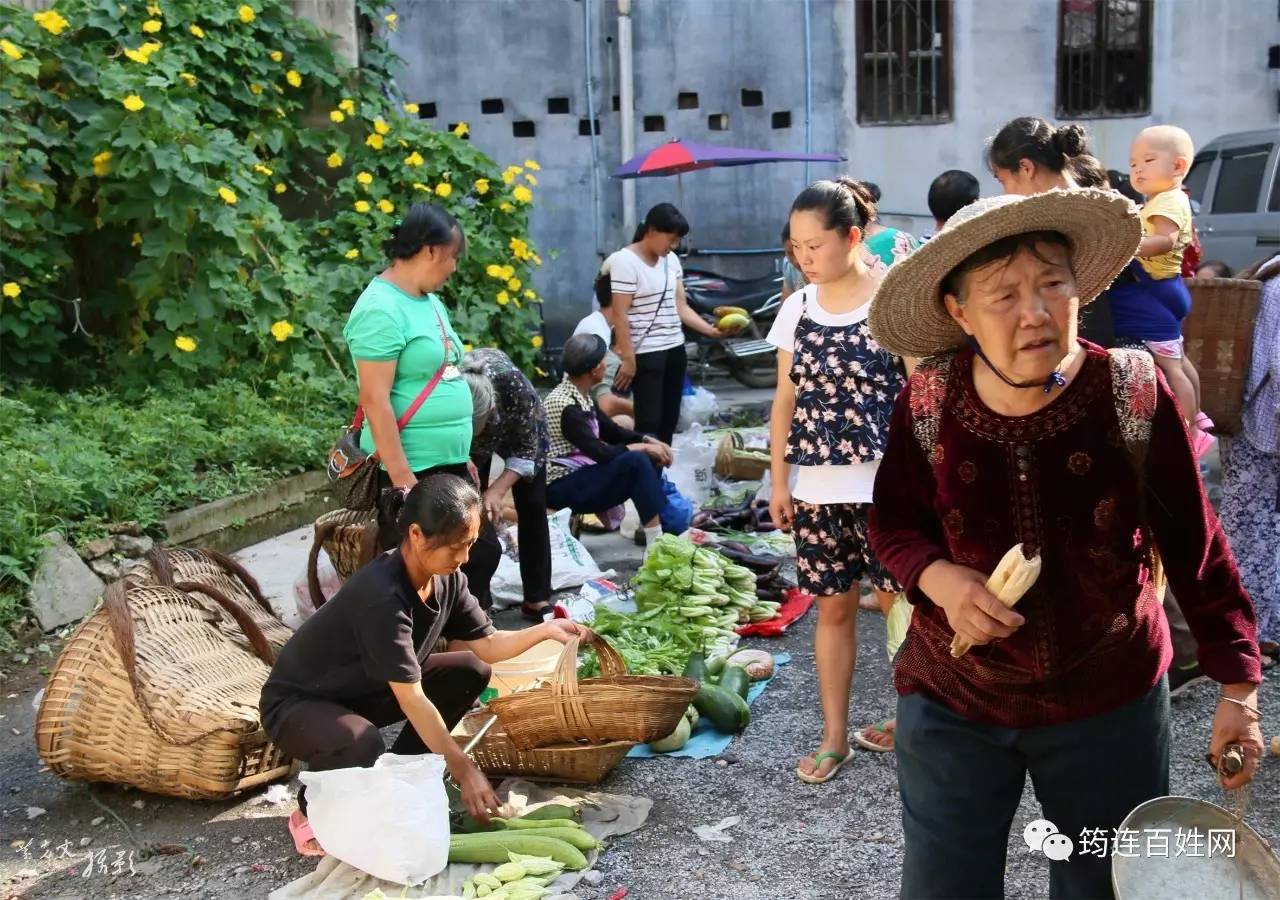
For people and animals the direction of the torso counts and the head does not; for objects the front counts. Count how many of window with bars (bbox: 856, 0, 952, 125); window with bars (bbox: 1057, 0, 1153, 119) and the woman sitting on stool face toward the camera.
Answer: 2

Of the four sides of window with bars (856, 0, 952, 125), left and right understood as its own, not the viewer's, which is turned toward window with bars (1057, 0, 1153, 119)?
left

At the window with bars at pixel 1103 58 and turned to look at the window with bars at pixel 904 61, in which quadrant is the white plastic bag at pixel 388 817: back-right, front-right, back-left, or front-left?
front-left

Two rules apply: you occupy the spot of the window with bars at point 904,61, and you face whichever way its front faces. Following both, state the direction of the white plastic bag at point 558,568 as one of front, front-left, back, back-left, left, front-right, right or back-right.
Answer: front

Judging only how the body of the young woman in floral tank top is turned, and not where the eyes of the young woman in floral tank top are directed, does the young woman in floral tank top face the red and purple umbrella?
no

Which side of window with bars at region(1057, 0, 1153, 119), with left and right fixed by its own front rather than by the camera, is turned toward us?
front

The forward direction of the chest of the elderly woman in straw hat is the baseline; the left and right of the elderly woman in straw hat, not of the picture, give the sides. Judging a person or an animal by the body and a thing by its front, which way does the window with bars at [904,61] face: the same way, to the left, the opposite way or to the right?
the same way

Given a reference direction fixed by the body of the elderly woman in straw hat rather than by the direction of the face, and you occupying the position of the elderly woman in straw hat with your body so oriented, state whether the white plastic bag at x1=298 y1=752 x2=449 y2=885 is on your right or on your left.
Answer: on your right

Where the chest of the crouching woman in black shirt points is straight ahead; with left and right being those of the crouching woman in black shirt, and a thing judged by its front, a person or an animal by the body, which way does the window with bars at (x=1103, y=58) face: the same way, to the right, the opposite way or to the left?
to the right

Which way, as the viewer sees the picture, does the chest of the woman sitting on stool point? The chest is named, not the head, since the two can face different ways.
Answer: to the viewer's right

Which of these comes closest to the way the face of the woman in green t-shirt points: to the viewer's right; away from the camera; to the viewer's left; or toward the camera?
to the viewer's right

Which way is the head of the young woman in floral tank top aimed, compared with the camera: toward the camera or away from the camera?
toward the camera

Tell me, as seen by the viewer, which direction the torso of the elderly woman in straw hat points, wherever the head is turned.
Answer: toward the camera

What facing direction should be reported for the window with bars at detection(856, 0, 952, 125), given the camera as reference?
facing the viewer

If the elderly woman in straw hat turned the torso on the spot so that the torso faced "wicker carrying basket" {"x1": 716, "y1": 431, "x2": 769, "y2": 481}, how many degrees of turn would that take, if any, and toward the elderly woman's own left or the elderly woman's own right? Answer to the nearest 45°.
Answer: approximately 180°

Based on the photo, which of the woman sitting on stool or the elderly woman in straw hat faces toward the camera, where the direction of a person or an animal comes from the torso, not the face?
the elderly woman in straw hat
